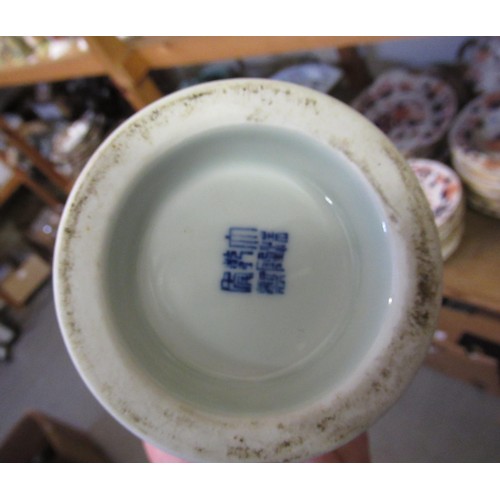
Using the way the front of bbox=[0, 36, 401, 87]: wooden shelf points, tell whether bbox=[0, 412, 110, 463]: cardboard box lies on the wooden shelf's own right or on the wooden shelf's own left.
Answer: on the wooden shelf's own right

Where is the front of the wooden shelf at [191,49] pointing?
toward the camera

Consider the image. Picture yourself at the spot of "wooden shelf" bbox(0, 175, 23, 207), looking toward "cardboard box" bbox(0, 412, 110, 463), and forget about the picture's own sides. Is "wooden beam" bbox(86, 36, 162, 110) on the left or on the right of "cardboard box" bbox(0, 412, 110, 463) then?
left
